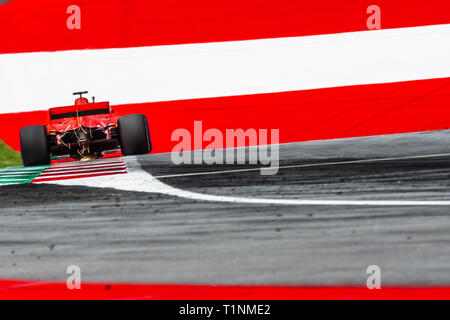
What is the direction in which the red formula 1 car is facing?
away from the camera
